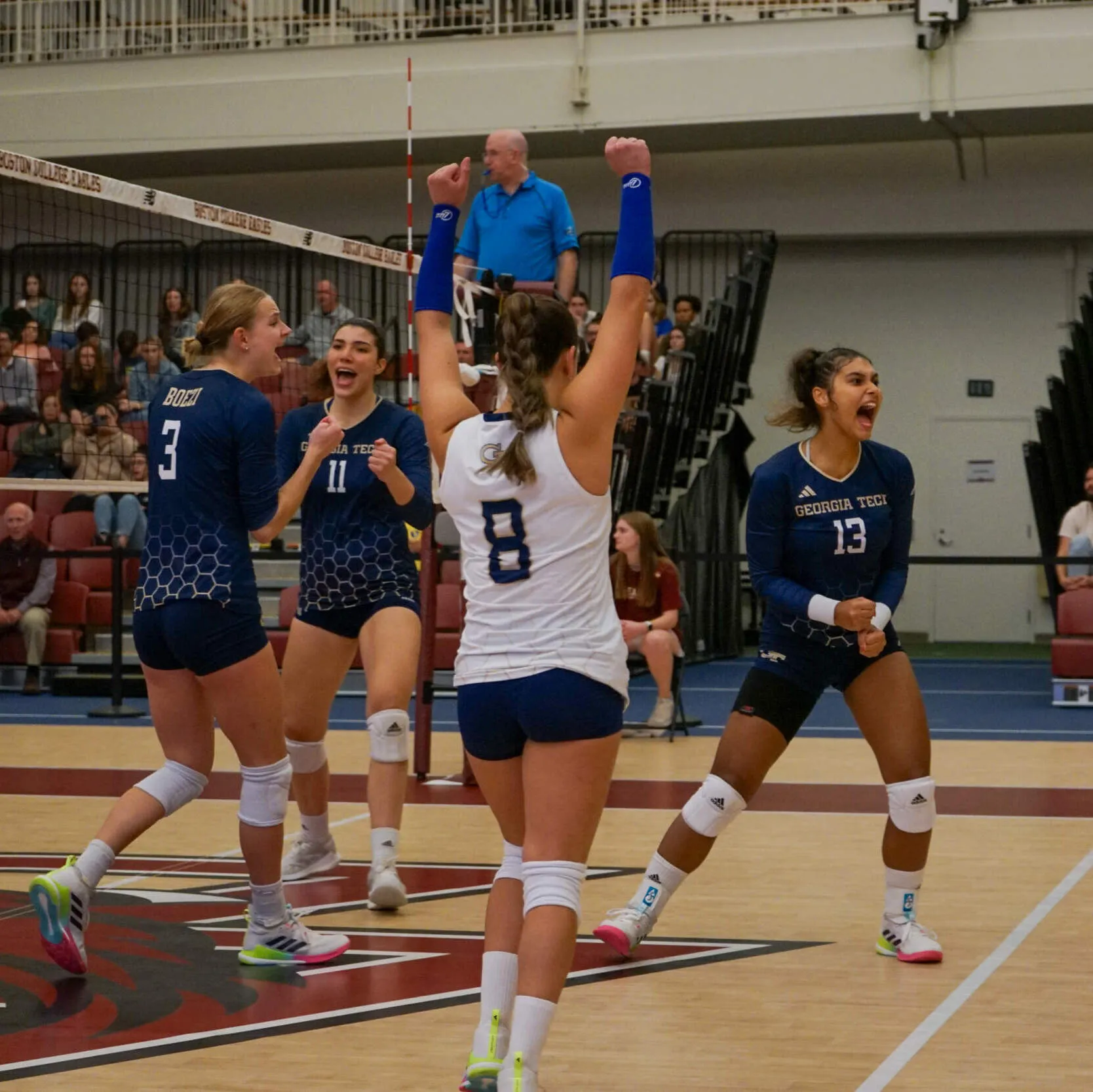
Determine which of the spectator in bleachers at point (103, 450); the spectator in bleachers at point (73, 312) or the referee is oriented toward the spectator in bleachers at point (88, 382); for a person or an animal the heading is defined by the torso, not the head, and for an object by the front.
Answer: the spectator in bleachers at point (73, 312)

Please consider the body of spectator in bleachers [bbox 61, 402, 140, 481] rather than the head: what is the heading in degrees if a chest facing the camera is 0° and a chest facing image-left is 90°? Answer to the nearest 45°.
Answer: approximately 0°

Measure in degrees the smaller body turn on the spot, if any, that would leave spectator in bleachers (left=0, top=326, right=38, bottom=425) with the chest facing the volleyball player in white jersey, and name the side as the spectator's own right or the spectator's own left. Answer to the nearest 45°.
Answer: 0° — they already face them

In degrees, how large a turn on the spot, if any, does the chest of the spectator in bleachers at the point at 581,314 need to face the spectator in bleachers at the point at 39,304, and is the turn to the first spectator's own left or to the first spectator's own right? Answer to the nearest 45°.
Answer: approximately 90° to the first spectator's own right

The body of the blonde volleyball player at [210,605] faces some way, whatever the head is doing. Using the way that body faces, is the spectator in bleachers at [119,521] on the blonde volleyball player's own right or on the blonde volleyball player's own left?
on the blonde volleyball player's own left

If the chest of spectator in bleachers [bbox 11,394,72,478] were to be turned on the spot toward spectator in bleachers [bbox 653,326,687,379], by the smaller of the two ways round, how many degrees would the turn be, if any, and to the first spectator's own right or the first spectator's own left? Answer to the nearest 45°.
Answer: approximately 90° to the first spectator's own left

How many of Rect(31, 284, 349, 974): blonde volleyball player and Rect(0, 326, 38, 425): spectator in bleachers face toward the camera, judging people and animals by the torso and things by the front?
1

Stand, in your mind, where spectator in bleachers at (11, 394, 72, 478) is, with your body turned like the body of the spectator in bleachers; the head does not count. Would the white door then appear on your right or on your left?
on your left

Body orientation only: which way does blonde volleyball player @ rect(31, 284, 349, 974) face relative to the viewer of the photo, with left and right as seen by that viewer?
facing away from the viewer and to the right of the viewer

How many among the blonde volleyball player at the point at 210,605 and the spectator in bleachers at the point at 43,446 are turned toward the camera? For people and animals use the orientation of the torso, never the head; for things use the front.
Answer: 1
